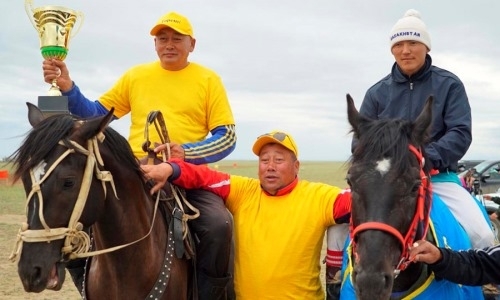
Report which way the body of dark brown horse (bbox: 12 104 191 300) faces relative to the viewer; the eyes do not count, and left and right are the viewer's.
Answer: facing the viewer and to the left of the viewer

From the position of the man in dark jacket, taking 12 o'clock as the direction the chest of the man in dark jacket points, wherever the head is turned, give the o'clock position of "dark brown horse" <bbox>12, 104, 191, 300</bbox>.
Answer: The dark brown horse is roughly at 2 o'clock from the man in dark jacket.

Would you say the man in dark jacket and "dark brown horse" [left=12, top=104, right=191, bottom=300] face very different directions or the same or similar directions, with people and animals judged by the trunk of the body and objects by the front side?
same or similar directions

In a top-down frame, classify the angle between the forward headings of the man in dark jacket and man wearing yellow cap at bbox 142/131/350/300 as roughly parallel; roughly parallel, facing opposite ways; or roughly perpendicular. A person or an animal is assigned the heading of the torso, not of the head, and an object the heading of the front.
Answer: roughly parallel

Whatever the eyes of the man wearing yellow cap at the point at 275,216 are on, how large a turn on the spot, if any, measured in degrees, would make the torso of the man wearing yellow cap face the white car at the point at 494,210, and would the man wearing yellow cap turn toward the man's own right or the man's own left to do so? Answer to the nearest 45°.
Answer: approximately 135° to the man's own left

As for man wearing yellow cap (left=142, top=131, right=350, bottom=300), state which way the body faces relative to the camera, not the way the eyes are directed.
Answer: toward the camera

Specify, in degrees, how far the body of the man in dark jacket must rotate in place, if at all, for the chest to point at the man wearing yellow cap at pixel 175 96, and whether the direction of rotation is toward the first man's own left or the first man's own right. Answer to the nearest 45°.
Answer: approximately 90° to the first man's own right

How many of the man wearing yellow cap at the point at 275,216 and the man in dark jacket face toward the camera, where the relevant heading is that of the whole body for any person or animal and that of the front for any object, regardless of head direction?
2

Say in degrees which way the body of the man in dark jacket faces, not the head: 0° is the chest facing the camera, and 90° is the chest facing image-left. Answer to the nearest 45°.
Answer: approximately 0°

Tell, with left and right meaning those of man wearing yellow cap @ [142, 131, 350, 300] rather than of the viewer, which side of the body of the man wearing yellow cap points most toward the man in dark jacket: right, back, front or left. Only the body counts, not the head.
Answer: left
